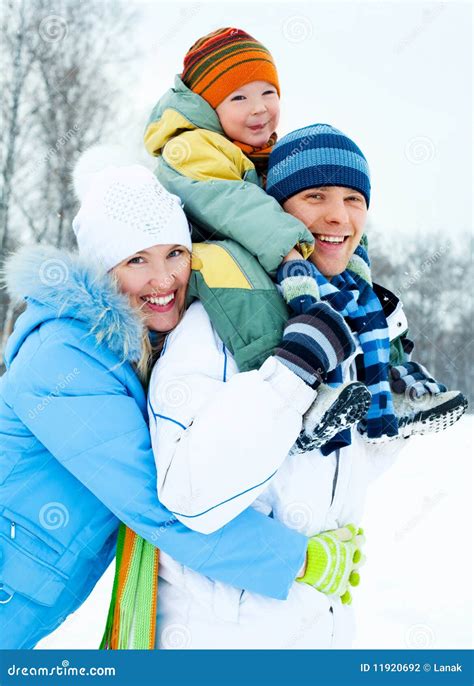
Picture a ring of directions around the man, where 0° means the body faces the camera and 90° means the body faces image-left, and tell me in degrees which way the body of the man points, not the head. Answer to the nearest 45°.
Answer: approximately 315°

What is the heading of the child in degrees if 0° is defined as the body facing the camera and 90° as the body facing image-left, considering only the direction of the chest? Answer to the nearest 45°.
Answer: approximately 315°
